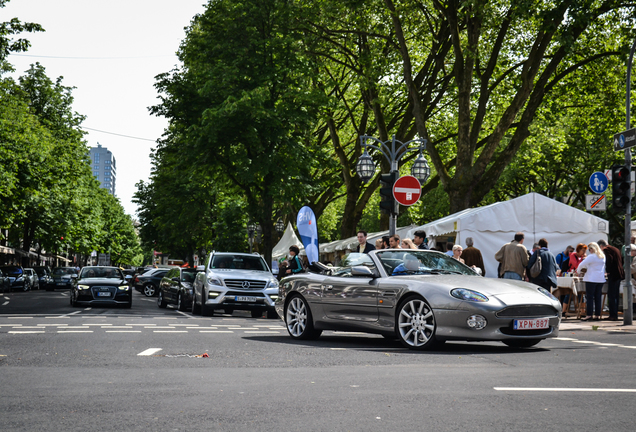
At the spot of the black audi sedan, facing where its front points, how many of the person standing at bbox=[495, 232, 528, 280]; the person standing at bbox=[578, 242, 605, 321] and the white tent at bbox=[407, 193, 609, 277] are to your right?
0

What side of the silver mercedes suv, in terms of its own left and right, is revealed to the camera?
front

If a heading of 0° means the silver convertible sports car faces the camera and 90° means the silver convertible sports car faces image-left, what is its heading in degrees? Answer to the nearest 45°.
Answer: approximately 315°

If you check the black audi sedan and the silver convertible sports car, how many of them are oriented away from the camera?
0

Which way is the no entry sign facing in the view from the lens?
facing the viewer

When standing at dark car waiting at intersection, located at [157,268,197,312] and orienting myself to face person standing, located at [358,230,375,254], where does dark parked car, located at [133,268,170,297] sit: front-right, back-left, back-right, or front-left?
back-left

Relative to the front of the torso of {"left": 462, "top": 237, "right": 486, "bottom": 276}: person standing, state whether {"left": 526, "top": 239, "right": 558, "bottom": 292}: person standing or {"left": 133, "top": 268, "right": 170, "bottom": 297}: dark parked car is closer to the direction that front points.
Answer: the dark parked car

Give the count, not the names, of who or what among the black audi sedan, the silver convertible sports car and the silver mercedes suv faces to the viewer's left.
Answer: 0

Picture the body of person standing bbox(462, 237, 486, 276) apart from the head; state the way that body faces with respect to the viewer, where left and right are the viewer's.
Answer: facing away from the viewer
